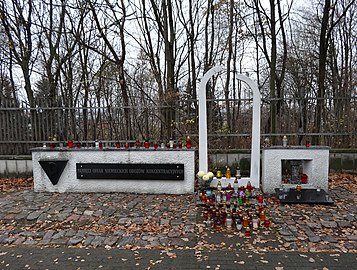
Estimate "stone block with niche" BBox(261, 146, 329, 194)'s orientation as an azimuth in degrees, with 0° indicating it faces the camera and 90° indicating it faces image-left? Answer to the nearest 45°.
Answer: approximately 0°

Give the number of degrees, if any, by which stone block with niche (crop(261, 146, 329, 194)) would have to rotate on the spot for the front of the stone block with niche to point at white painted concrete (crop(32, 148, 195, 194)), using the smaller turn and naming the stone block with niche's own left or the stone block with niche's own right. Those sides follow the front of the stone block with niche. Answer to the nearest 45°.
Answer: approximately 90° to the stone block with niche's own right
